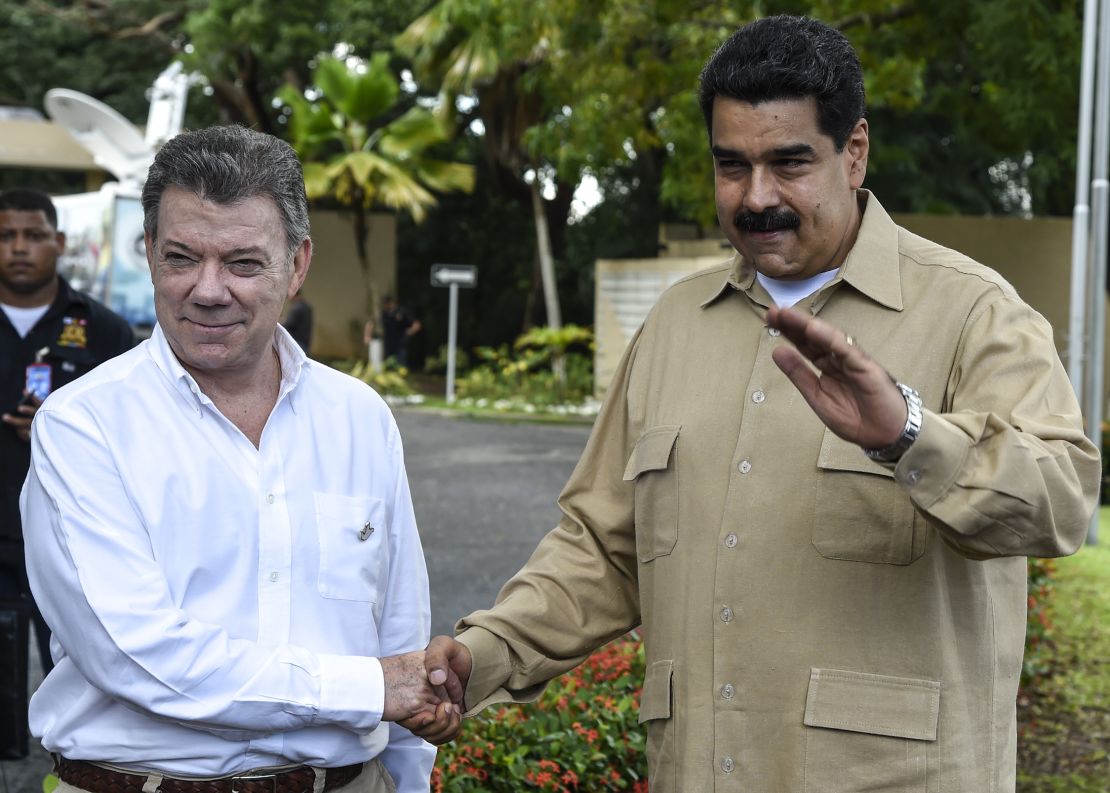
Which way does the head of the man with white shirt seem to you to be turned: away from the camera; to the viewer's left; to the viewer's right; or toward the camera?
toward the camera

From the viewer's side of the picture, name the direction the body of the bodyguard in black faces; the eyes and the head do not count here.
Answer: toward the camera

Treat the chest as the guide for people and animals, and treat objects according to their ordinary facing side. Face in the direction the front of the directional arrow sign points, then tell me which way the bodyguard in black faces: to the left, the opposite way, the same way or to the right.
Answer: the same way

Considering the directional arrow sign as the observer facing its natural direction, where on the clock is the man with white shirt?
The man with white shirt is roughly at 12 o'clock from the directional arrow sign.

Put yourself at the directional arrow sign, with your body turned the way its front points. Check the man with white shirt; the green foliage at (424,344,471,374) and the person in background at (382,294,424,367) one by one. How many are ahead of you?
1

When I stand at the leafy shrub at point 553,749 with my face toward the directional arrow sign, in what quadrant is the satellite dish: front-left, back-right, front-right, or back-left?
front-left

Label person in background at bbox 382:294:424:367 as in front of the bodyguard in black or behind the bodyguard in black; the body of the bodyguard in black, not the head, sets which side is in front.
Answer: behind

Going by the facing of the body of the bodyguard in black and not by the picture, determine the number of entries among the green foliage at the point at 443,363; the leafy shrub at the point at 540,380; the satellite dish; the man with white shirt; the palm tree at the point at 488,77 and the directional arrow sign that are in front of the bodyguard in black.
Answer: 1

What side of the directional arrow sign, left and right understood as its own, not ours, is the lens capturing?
front

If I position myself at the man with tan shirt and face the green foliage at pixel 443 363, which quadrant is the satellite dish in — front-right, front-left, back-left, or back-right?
front-left

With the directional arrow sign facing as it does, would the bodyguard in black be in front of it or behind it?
in front

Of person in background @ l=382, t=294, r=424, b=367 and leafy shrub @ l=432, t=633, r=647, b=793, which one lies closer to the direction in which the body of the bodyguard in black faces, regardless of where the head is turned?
the leafy shrub

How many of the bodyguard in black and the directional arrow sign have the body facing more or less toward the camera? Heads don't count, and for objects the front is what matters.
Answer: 2

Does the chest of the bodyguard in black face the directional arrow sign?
no

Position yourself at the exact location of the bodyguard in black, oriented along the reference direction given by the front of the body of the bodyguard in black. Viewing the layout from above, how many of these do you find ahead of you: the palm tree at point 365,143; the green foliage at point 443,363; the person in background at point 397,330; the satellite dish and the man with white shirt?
1

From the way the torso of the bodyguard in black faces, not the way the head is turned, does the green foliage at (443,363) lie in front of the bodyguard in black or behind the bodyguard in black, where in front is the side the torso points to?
behind

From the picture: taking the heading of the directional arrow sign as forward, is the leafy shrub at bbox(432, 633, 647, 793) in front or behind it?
in front

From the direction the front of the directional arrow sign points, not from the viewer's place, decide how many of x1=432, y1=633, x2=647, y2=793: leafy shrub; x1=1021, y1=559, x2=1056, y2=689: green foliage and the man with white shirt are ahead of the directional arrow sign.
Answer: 3

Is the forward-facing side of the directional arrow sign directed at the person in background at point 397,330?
no

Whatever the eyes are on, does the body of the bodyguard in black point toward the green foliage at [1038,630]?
no

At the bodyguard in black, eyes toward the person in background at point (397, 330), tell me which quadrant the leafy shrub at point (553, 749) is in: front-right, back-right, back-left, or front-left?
back-right
